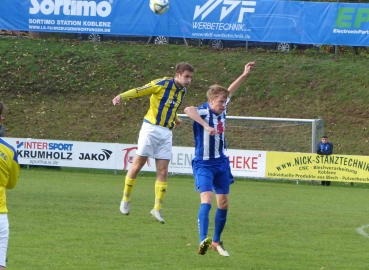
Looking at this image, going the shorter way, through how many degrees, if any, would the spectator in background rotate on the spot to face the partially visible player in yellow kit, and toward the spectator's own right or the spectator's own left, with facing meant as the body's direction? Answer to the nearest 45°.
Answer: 0° — they already face them
